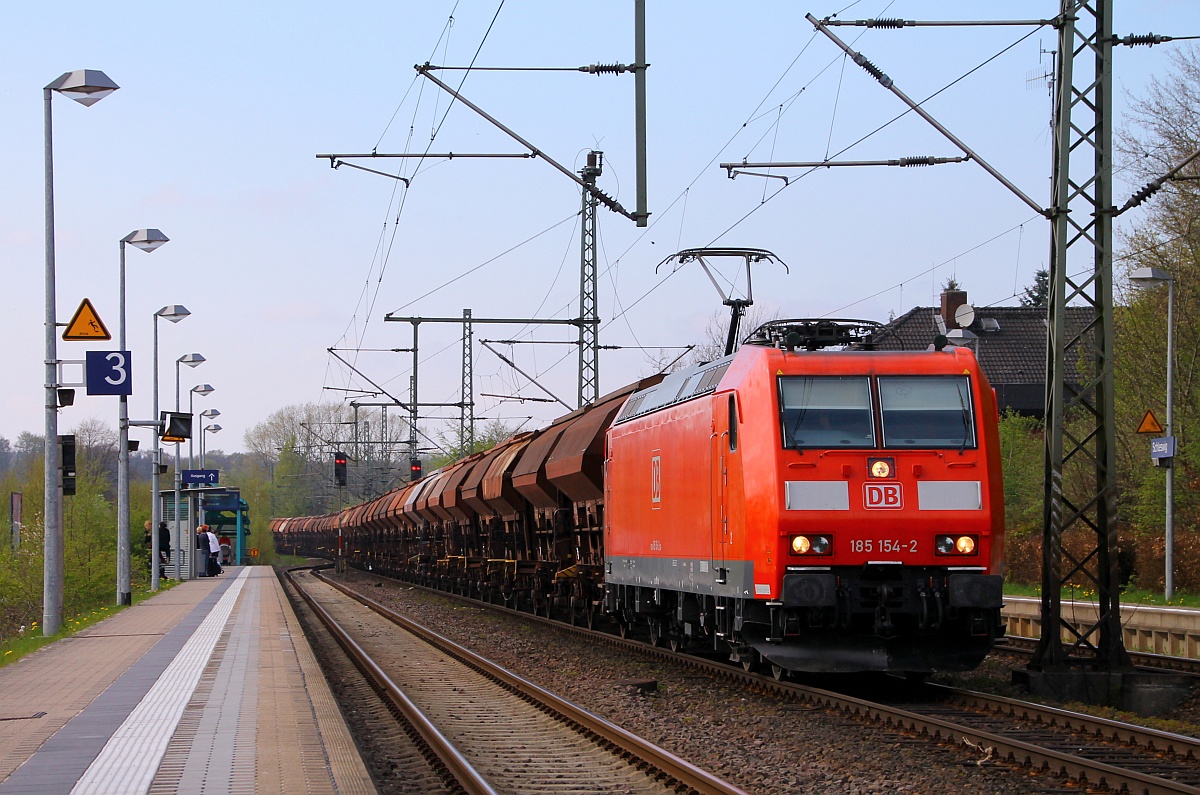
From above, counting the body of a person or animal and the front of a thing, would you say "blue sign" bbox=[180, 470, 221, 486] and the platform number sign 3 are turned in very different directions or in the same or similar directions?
same or similar directions

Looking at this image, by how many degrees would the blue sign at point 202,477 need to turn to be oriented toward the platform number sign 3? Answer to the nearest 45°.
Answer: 0° — it already faces it

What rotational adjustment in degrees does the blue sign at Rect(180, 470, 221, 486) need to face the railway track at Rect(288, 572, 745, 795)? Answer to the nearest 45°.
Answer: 0° — it already faces it

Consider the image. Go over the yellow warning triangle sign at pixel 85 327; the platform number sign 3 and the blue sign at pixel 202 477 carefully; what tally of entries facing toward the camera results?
3

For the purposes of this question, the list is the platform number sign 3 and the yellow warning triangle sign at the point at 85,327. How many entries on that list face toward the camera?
2

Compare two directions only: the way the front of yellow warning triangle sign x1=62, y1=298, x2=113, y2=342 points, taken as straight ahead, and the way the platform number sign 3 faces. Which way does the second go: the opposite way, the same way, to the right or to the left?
the same way

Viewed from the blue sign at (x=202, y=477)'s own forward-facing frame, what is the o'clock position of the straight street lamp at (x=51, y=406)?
The straight street lamp is roughly at 12 o'clock from the blue sign.

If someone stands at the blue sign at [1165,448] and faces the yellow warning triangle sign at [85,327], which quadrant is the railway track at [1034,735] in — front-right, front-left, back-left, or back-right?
front-left

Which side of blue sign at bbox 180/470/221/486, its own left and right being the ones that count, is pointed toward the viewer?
front

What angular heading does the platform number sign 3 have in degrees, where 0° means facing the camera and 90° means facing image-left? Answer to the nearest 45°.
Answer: approximately 0°

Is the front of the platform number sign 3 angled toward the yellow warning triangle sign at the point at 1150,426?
no

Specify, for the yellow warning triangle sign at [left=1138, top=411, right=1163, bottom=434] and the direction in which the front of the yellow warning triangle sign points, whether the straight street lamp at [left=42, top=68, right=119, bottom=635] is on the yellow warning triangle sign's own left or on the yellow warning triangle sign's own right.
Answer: on the yellow warning triangle sign's own right

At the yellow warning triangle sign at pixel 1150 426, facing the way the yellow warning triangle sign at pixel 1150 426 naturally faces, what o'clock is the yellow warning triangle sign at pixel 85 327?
the yellow warning triangle sign at pixel 85 327 is roughly at 2 o'clock from the yellow warning triangle sign at pixel 1150 426.

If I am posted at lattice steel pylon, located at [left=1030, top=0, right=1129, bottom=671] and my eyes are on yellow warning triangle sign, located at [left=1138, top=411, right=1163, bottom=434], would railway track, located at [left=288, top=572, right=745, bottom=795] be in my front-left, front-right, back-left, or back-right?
back-left

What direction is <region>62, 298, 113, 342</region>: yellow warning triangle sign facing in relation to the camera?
toward the camera
